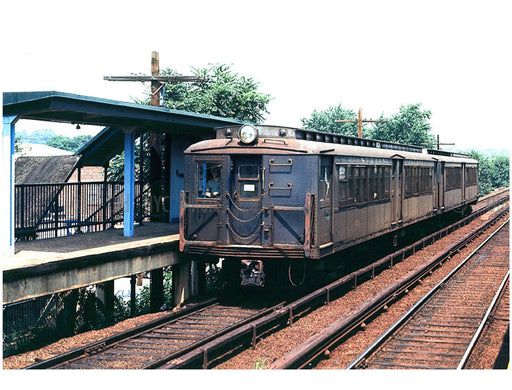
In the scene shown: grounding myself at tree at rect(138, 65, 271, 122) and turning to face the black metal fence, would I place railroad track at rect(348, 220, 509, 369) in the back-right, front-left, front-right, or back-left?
front-left

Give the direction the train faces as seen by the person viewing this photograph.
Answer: facing the viewer and to the left of the viewer

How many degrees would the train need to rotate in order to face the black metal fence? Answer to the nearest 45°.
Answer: approximately 90° to its right

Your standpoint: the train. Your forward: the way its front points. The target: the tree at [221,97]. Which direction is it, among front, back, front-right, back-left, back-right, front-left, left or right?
back-right

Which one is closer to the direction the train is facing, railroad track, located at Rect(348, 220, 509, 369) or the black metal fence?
the black metal fence

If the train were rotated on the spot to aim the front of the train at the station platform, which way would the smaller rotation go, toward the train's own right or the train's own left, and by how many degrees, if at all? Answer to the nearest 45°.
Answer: approximately 45° to the train's own right

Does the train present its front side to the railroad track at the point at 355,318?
no

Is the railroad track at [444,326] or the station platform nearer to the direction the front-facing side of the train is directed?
the station platform

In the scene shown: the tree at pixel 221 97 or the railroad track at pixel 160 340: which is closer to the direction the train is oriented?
the railroad track

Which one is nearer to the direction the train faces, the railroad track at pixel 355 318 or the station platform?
the station platform
